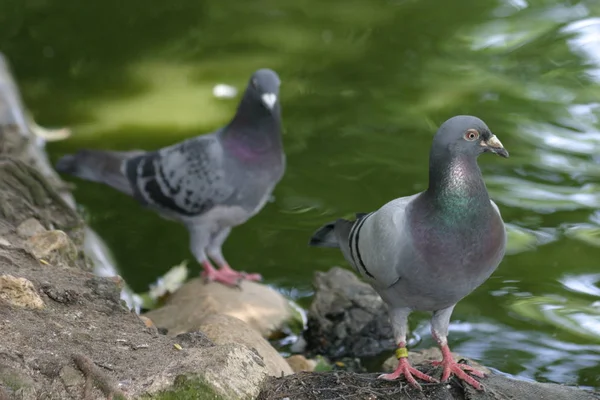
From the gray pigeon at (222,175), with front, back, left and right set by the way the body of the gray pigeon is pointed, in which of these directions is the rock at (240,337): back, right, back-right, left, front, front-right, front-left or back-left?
right

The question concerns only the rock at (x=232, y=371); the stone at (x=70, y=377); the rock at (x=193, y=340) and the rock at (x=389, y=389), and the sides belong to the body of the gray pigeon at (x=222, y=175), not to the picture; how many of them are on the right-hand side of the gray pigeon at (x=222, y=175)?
4

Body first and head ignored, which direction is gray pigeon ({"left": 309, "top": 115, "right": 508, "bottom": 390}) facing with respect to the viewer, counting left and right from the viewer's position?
facing the viewer and to the right of the viewer

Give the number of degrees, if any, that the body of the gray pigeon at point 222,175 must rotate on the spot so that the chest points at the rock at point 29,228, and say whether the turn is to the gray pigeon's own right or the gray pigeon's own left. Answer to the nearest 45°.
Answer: approximately 135° to the gray pigeon's own right

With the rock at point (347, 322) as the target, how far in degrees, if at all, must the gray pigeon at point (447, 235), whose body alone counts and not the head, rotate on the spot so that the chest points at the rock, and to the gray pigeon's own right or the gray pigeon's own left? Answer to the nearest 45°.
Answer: approximately 135° to the gray pigeon's own left

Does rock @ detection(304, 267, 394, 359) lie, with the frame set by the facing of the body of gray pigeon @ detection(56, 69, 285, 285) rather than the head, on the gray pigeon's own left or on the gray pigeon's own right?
on the gray pigeon's own right

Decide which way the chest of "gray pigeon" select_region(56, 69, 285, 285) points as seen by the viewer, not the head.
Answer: to the viewer's right

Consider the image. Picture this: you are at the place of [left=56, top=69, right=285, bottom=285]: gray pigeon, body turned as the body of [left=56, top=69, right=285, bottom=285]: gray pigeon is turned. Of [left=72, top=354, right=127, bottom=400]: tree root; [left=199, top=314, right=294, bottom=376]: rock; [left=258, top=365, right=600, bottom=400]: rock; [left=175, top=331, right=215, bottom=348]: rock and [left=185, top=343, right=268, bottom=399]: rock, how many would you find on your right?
5

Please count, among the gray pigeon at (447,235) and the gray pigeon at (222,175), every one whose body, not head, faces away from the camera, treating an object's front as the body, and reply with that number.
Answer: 0

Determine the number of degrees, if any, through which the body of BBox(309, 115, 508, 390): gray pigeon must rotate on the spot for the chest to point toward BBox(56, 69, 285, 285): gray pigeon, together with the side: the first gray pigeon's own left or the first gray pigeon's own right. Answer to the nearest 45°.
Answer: approximately 180°
